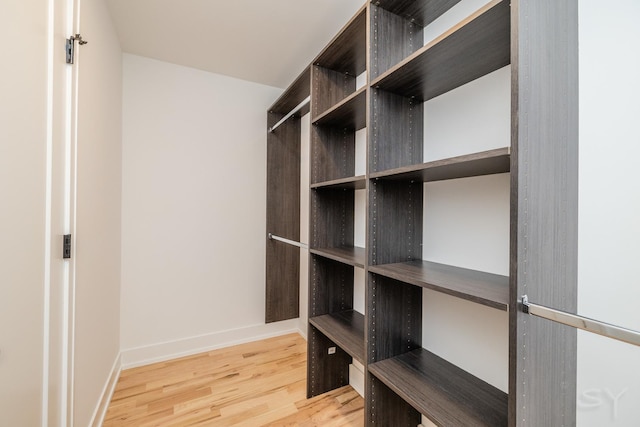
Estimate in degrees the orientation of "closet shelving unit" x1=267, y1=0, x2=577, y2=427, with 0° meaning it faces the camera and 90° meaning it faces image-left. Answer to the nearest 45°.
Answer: approximately 45°

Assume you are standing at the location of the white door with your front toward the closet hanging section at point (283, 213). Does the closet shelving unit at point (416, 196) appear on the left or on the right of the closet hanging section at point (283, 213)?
right

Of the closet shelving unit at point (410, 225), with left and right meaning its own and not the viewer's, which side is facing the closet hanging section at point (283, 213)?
right

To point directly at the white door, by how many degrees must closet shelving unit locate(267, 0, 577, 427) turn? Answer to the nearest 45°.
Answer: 0° — it already faces it
